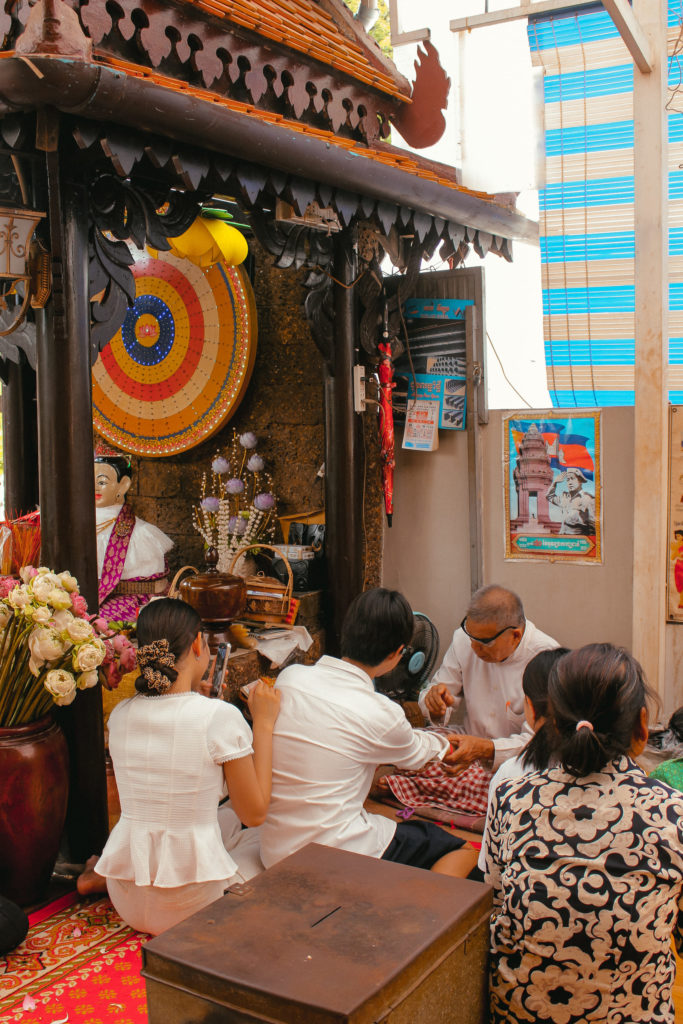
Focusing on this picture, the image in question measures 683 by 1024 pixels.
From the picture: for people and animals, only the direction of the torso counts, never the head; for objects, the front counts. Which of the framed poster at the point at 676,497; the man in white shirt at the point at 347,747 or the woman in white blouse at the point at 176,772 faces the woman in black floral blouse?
the framed poster

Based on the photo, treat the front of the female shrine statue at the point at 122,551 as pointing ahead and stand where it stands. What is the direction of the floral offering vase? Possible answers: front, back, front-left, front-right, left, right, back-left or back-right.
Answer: front-left

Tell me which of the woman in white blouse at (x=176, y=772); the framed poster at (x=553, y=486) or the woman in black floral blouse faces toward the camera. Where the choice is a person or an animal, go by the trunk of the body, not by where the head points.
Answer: the framed poster

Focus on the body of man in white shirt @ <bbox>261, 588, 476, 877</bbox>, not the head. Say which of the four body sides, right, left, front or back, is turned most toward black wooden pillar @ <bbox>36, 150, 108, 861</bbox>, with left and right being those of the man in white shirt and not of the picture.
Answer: left

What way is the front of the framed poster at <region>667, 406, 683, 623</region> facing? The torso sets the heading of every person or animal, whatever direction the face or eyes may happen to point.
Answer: toward the camera

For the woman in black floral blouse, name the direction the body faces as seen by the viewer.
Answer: away from the camera

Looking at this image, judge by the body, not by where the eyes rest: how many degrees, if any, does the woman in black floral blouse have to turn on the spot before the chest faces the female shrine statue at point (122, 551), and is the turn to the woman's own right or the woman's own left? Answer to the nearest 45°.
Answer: approximately 45° to the woman's own left

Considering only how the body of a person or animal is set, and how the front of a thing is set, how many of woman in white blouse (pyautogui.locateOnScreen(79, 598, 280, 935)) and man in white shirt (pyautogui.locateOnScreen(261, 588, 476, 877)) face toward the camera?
0

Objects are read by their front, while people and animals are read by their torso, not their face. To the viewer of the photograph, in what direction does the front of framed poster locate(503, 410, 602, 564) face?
facing the viewer

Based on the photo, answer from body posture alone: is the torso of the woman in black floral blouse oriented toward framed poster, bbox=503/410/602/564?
yes

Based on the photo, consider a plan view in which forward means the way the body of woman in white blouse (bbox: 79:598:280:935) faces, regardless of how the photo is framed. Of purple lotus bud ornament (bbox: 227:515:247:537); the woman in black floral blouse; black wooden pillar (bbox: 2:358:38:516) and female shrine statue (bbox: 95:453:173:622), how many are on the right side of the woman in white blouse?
1

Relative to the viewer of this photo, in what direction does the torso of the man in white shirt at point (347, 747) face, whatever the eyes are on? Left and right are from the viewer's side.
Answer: facing away from the viewer and to the right of the viewer

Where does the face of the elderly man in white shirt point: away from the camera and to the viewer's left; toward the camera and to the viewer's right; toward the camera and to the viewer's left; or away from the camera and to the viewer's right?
toward the camera and to the viewer's left

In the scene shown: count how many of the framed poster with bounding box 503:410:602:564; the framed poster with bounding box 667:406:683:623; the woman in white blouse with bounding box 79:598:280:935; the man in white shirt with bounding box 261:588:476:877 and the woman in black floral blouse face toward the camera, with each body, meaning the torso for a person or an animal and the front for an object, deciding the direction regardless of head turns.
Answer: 2

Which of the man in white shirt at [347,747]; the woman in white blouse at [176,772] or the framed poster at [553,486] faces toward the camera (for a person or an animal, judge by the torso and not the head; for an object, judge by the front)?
the framed poster

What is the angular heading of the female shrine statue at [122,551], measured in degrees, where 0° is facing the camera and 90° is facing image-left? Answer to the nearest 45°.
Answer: approximately 45°

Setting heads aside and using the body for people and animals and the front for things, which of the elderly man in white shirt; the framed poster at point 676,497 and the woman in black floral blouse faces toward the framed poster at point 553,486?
the woman in black floral blouse
